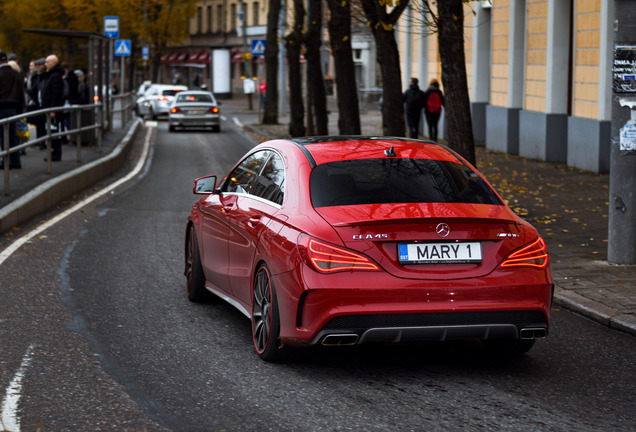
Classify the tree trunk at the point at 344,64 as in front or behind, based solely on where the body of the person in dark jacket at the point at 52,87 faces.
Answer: behind

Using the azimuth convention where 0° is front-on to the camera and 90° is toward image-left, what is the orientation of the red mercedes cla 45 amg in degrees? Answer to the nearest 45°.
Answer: approximately 135°

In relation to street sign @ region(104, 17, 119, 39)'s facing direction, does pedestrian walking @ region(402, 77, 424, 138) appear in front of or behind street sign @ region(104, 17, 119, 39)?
in front

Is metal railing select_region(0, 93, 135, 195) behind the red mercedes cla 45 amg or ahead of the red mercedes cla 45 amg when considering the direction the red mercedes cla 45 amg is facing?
ahead

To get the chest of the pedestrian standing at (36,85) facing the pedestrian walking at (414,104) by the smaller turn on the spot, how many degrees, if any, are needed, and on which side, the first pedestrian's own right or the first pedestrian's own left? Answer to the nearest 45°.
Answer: approximately 45° to the first pedestrian's own left

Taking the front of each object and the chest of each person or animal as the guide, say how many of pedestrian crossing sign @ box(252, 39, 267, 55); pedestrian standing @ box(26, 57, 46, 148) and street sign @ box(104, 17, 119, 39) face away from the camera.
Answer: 0

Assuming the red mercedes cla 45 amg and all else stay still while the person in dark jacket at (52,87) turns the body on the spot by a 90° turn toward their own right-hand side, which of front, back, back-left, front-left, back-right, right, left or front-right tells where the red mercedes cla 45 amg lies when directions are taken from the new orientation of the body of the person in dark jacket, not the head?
back

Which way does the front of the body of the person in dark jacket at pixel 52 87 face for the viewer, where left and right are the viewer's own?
facing to the left of the viewer

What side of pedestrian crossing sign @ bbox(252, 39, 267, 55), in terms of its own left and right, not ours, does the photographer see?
front

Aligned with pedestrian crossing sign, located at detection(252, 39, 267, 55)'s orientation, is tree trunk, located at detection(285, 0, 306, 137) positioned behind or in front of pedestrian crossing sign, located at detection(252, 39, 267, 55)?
in front

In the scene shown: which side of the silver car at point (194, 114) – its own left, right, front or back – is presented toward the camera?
back

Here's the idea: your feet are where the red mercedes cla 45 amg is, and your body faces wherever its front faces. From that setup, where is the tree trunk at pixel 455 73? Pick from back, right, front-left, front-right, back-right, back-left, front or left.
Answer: front-right
